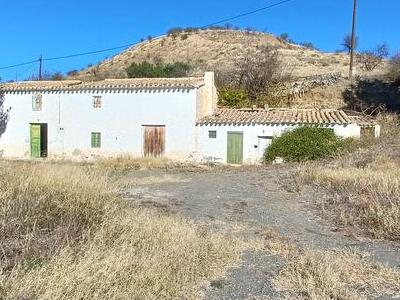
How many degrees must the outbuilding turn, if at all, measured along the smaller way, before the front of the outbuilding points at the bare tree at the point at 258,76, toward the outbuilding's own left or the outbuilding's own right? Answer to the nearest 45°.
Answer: approximately 180°

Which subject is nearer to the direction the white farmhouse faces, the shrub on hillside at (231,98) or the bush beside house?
the bush beside house

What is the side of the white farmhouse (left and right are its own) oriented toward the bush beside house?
left

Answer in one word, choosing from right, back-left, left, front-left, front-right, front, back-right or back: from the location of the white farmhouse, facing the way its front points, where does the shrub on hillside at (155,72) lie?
back

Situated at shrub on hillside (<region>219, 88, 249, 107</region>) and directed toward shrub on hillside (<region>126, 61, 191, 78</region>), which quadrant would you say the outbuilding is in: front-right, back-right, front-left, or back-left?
back-left

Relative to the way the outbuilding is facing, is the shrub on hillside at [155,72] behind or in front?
behind

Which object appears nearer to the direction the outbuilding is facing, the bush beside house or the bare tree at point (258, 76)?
the bush beside house

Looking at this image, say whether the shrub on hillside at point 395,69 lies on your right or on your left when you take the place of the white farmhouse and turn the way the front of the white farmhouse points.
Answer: on your left

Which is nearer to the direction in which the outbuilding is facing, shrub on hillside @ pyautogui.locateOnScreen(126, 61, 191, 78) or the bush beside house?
the bush beside house

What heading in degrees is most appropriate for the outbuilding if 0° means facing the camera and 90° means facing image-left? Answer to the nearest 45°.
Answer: approximately 0°
